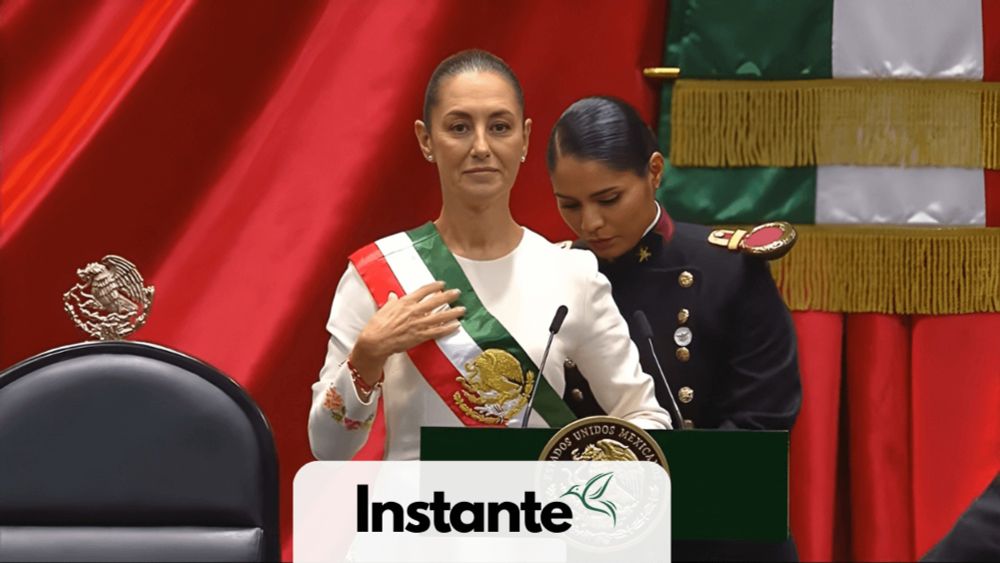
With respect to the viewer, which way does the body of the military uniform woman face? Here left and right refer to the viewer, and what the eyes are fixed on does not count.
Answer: facing the viewer and to the left of the viewer

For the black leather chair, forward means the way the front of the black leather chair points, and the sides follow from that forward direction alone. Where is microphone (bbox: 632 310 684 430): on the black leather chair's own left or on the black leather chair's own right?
on the black leather chair's own left

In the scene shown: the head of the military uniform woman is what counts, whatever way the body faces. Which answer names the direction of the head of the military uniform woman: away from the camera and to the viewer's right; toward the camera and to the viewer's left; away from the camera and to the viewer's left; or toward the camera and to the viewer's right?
toward the camera and to the viewer's left

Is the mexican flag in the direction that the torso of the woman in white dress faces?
no

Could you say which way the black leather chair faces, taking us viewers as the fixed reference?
facing the viewer

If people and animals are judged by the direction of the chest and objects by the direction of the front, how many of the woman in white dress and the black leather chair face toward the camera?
2

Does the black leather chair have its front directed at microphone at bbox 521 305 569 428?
no

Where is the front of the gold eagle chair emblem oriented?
toward the camera

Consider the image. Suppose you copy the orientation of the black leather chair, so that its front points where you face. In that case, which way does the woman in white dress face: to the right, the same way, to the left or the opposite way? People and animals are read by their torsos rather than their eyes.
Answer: the same way

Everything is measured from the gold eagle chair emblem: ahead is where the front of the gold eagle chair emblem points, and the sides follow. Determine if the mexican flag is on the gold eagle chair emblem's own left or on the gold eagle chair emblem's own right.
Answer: on the gold eagle chair emblem's own left

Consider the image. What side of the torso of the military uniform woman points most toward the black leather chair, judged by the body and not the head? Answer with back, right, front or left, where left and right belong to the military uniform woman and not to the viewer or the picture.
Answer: front
